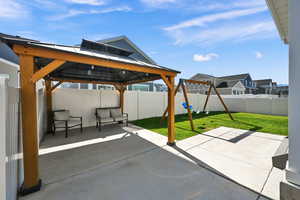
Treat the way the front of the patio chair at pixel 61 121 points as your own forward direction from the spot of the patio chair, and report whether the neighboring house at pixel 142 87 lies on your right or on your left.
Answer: on your left

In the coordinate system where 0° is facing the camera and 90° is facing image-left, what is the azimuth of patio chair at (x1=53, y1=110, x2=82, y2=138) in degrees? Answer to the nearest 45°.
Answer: approximately 315°
